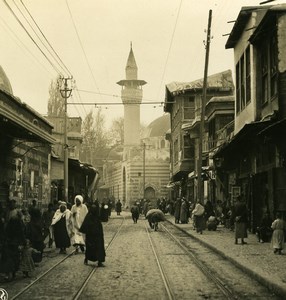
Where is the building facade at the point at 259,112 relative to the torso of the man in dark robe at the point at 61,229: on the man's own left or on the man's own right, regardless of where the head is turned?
on the man's own left

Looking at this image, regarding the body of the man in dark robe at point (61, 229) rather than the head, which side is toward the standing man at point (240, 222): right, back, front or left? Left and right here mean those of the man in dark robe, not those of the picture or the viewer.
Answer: left

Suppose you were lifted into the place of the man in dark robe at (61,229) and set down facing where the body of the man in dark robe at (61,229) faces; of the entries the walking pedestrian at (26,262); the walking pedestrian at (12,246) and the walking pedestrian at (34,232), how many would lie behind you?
0

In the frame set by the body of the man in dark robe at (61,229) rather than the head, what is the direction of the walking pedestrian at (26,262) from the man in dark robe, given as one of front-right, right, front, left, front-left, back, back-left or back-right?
front

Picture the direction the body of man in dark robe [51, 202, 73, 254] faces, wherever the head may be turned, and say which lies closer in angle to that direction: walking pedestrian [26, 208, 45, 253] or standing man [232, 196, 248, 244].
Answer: the walking pedestrian

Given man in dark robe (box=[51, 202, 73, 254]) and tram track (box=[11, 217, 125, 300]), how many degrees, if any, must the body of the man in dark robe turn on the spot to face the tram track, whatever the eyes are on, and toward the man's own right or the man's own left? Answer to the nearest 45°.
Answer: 0° — they already face it

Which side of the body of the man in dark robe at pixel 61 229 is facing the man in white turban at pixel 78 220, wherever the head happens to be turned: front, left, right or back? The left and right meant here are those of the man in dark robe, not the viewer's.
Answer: left

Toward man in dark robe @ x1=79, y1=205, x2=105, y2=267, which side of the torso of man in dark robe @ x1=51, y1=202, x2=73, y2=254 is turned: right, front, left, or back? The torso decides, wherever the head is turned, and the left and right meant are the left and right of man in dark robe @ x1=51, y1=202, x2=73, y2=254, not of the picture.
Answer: front

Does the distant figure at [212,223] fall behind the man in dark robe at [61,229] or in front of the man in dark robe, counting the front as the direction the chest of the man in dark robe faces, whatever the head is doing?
behind

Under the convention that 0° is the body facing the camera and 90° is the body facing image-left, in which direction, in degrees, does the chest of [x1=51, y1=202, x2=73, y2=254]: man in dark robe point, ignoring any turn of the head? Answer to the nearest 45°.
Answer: approximately 0°
